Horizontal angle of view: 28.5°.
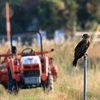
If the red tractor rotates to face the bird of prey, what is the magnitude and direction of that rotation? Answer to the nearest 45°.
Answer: approximately 45° to its left

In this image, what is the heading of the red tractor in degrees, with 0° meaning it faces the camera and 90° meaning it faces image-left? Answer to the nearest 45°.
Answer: approximately 0°
